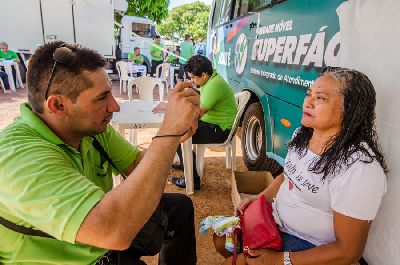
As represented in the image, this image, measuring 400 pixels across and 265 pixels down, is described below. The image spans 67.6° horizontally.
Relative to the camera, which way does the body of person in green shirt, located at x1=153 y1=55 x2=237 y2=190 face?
to the viewer's left

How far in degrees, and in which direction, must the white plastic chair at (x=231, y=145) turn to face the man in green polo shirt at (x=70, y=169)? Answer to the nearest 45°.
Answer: approximately 90° to its left

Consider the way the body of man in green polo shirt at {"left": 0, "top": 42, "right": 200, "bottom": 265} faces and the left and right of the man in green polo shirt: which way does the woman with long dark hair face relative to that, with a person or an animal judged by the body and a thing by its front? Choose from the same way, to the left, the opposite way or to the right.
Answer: the opposite way

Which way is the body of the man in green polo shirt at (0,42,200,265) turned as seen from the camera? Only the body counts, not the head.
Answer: to the viewer's right

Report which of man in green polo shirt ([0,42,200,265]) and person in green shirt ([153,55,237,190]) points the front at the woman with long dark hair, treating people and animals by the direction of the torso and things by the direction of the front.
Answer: the man in green polo shirt

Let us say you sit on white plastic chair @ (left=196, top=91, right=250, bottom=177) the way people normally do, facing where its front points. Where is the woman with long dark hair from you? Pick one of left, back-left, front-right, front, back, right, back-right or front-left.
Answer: left

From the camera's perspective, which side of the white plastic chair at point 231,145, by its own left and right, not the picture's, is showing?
left

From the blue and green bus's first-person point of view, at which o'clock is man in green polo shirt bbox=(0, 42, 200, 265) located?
The man in green polo shirt is roughly at 8 o'clock from the blue and green bus.

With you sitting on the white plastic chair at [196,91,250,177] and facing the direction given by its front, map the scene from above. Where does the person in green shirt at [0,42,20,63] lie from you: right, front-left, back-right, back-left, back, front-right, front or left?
front-right

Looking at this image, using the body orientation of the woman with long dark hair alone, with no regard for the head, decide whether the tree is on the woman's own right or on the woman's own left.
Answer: on the woman's own right

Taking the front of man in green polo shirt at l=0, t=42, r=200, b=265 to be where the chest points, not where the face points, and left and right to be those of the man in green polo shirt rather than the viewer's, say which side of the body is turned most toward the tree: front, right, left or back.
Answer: left

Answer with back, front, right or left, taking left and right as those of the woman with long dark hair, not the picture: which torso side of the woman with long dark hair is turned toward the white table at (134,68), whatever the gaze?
right

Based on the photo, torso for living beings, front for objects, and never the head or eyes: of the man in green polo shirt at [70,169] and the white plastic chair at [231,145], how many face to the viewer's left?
1

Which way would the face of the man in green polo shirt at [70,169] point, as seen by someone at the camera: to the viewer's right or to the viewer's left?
to the viewer's right

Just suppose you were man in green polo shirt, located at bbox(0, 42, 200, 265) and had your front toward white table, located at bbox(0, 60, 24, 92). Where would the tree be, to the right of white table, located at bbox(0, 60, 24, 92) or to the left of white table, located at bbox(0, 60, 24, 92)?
right
